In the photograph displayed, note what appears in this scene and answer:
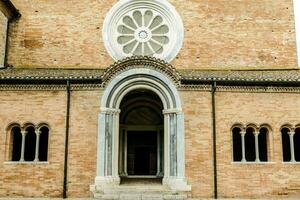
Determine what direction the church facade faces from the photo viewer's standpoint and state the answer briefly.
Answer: facing the viewer
